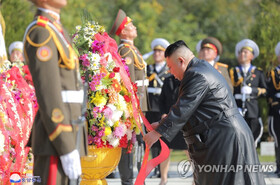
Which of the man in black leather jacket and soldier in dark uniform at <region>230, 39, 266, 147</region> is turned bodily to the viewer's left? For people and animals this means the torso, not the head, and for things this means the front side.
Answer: the man in black leather jacket

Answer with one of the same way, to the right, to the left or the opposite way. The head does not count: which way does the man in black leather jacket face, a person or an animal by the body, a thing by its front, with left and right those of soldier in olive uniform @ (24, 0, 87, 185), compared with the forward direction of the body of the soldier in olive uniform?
the opposite way

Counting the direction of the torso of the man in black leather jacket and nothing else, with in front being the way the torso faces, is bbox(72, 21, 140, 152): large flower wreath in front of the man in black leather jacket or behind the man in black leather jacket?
in front

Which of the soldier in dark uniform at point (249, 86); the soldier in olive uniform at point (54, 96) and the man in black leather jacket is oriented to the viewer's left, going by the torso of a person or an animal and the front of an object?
the man in black leather jacket

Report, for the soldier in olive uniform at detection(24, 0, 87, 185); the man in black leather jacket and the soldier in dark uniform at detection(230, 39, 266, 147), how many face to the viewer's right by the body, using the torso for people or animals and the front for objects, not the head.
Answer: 1

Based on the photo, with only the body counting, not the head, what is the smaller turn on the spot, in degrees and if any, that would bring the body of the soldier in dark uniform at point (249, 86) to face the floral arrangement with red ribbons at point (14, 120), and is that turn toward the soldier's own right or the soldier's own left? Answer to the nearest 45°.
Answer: approximately 45° to the soldier's own right

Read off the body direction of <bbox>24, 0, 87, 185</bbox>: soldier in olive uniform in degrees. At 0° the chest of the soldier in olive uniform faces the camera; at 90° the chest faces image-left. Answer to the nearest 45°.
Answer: approximately 270°

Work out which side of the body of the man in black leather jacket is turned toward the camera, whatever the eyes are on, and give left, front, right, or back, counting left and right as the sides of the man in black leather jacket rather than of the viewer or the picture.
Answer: left

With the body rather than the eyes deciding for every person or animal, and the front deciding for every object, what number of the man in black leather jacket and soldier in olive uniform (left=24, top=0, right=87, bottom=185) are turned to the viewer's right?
1

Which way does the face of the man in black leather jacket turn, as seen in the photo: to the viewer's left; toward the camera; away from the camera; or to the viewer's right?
to the viewer's left
